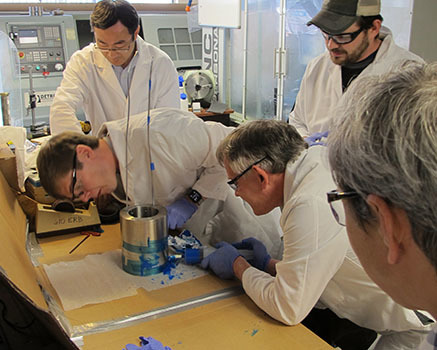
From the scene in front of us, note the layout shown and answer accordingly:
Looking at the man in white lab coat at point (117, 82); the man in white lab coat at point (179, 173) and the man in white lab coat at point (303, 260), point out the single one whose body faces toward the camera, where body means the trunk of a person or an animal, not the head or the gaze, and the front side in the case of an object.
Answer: the man in white lab coat at point (117, 82)

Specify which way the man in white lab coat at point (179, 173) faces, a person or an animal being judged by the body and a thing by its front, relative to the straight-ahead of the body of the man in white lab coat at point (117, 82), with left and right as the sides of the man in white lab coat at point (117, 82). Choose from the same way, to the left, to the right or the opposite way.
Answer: to the right

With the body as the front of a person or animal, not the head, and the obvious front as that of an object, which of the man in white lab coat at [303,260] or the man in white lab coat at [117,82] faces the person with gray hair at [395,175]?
the man in white lab coat at [117,82]

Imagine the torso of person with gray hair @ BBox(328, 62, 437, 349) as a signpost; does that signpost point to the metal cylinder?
yes

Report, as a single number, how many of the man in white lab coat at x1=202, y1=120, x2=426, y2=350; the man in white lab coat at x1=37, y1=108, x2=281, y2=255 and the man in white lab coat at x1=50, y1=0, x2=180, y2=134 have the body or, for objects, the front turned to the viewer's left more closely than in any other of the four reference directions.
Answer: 2

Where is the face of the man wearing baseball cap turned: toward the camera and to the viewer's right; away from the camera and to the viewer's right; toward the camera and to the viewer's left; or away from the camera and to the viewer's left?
toward the camera and to the viewer's left

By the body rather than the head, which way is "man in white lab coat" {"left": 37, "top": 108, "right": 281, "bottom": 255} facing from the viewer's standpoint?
to the viewer's left

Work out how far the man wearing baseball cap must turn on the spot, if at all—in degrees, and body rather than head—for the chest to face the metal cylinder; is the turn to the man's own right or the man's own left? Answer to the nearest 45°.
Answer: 0° — they already face it

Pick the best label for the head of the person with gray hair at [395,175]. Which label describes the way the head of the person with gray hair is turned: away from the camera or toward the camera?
away from the camera

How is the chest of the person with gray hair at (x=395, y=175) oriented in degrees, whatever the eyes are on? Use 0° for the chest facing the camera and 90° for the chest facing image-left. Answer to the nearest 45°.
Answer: approximately 135°

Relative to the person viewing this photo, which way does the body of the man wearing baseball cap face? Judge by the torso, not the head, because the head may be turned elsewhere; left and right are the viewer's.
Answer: facing the viewer and to the left of the viewer

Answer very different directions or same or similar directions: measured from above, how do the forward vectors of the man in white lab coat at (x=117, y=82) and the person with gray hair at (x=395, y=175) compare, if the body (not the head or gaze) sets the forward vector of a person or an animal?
very different directions

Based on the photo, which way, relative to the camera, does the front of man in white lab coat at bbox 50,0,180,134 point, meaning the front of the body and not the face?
toward the camera

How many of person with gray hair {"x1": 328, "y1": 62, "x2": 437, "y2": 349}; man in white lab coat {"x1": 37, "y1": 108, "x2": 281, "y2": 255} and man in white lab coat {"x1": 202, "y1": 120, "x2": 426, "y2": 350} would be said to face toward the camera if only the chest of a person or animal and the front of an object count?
0

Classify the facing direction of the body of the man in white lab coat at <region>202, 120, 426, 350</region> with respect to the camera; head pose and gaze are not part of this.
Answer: to the viewer's left
